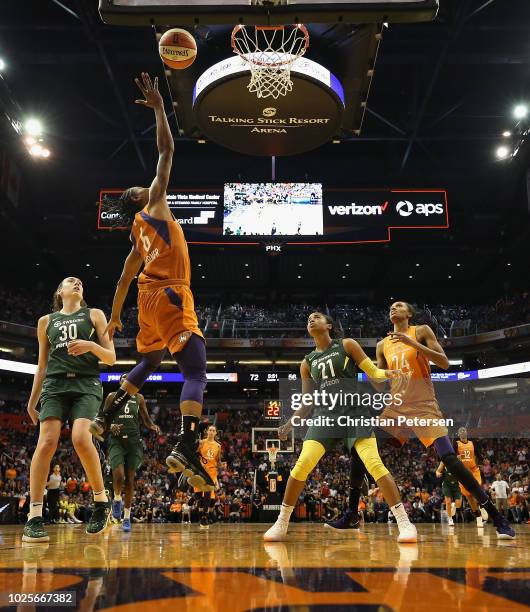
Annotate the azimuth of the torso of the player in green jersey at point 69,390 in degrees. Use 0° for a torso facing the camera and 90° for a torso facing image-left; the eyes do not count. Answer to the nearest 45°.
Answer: approximately 0°

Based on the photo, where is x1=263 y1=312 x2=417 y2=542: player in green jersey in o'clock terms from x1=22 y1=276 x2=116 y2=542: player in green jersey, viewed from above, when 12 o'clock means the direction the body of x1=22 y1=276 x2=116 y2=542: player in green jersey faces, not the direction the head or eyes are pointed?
x1=263 y1=312 x2=417 y2=542: player in green jersey is roughly at 9 o'clock from x1=22 y1=276 x2=116 y2=542: player in green jersey.

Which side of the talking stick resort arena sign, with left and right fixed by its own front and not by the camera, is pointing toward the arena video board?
back
